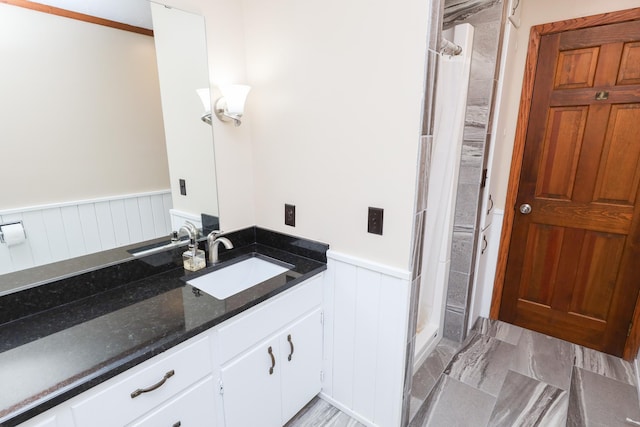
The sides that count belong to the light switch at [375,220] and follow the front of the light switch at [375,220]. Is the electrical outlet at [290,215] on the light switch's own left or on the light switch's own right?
on the light switch's own right

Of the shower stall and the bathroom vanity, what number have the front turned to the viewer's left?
0

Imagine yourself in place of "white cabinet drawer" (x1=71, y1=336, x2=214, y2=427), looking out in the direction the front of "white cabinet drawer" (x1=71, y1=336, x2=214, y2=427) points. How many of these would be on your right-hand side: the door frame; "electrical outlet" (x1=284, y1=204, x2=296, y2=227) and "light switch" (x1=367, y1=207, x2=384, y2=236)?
0

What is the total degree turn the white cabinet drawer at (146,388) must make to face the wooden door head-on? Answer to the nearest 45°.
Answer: approximately 45° to its left

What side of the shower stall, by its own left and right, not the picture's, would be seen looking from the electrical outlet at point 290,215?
right

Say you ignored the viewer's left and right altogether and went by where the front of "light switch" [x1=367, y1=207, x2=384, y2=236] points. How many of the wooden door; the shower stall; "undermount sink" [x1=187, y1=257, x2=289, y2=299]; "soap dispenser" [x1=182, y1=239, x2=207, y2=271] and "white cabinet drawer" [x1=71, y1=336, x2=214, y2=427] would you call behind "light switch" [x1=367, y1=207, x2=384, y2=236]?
2

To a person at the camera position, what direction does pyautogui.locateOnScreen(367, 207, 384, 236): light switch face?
facing the viewer and to the left of the viewer

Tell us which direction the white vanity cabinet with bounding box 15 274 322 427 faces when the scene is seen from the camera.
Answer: facing the viewer and to the right of the viewer

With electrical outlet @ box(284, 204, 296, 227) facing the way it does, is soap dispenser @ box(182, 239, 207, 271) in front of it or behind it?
in front

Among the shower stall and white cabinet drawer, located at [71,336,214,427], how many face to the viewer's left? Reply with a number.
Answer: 0

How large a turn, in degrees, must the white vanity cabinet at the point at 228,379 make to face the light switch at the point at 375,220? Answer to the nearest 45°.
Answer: approximately 45° to its left

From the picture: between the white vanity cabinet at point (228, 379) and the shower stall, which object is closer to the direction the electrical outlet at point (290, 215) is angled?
the white vanity cabinet

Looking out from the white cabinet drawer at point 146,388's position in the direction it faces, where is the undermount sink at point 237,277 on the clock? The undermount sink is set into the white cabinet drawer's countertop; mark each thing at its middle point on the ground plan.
The undermount sink is roughly at 9 o'clock from the white cabinet drawer.

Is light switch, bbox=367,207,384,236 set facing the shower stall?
no

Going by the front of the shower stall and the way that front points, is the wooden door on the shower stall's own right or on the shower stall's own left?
on the shower stall's own left

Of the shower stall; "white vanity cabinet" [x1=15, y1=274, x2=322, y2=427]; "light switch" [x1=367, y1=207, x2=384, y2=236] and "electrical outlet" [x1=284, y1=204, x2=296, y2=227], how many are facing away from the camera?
0
